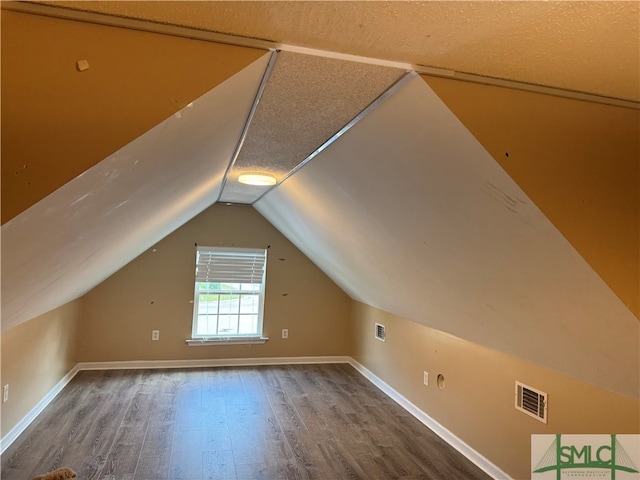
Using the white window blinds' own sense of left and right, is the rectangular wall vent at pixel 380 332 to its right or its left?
on its left

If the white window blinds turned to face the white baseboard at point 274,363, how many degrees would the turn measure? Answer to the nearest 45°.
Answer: approximately 45° to its left

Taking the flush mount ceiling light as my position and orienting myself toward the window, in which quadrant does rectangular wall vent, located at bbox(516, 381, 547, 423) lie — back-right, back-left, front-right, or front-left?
back-right

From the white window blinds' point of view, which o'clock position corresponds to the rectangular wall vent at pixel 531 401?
The rectangular wall vent is roughly at 11 o'clock from the white window blinds.

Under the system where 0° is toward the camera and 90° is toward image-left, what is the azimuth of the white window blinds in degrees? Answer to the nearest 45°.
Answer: approximately 0°
